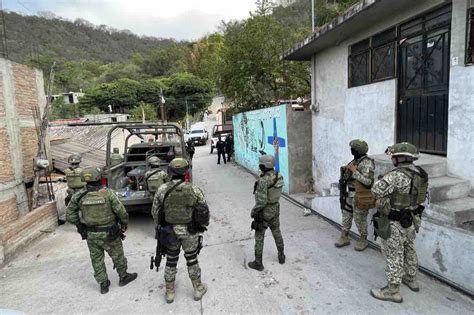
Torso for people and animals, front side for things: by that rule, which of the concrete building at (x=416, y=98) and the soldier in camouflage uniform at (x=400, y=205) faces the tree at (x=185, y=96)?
the soldier in camouflage uniform

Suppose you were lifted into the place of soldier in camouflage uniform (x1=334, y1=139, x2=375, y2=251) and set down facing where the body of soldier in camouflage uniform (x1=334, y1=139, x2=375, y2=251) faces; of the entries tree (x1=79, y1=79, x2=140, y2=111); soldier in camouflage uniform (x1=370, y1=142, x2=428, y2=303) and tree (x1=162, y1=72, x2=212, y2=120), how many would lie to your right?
2

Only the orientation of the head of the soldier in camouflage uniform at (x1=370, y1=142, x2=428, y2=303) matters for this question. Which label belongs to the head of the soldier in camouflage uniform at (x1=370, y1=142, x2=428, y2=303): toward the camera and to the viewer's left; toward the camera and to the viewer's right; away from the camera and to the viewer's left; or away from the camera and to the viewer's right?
away from the camera and to the viewer's left

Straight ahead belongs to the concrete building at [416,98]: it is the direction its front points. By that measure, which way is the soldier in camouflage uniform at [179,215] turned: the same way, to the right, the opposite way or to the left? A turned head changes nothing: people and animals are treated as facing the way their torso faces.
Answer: to the right

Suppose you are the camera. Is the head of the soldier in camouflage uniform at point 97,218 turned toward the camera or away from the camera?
away from the camera

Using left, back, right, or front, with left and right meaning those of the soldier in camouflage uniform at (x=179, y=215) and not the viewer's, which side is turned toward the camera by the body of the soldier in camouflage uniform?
back

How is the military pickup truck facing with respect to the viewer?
away from the camera

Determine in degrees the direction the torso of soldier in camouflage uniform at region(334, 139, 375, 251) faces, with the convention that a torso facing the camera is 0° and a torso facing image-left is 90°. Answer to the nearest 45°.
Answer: approximately 45°

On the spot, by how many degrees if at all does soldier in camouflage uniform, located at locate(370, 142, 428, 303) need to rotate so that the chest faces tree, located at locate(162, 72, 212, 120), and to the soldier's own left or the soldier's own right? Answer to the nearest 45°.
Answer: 0° — they already face it
